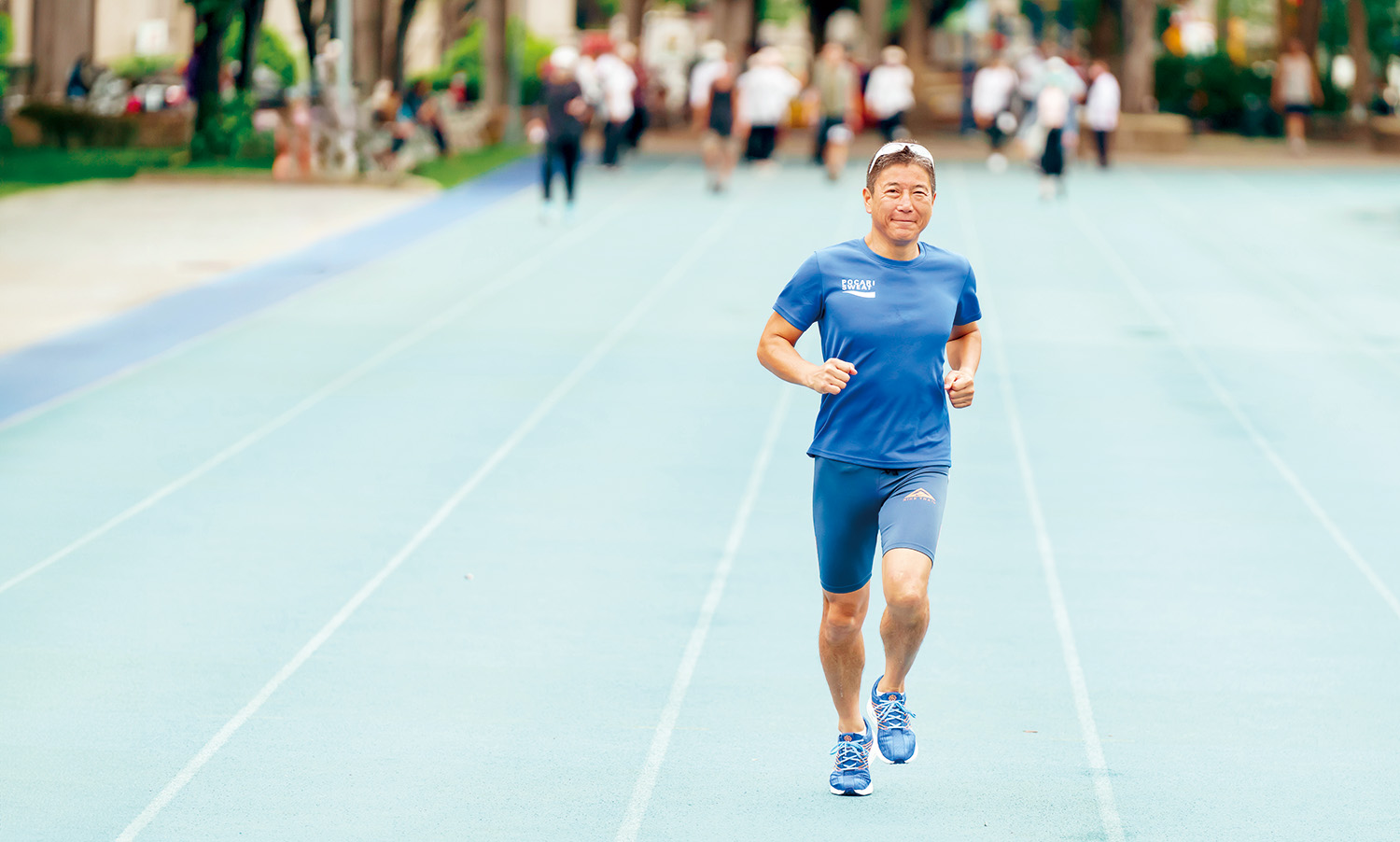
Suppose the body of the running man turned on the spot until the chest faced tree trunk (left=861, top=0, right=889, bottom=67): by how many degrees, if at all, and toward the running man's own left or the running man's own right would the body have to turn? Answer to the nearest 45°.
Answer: approximately 180°

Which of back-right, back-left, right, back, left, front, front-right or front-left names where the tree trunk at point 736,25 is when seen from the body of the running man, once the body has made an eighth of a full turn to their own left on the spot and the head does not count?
back-left

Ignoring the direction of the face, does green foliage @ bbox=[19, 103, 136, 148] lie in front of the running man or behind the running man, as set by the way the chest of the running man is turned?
behind

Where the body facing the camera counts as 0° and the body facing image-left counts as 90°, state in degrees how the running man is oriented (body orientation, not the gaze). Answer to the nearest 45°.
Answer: approximately 0°

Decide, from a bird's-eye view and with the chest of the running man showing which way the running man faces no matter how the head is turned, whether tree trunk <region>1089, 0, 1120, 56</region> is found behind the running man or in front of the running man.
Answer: behind

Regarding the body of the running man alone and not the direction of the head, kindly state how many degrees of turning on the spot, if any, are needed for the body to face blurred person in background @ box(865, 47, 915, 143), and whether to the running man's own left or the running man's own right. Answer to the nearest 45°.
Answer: approximately 180°

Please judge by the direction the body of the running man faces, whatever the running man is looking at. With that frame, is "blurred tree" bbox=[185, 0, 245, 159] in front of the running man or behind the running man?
behind

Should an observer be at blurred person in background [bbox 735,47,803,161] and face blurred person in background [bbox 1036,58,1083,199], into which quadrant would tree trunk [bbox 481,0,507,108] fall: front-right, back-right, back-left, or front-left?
back-left

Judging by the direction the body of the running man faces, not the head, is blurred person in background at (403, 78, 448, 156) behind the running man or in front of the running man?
behind

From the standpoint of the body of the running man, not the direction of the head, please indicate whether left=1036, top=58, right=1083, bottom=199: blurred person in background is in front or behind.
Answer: behind
